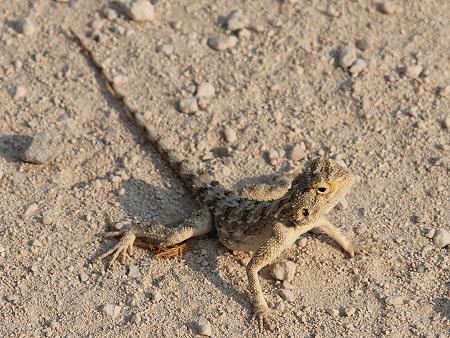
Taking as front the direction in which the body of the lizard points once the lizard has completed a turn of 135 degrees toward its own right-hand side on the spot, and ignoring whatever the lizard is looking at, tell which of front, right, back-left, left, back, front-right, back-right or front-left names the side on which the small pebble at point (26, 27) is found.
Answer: front-right

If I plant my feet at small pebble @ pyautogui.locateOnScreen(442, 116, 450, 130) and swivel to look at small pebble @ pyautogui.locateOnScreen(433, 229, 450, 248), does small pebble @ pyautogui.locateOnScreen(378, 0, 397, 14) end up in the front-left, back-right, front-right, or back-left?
back-right

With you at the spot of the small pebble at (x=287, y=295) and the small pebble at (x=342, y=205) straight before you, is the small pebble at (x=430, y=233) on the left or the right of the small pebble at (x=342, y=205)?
right

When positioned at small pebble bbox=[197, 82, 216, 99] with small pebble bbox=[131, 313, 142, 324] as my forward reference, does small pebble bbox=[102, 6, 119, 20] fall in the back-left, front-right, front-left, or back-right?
back-right

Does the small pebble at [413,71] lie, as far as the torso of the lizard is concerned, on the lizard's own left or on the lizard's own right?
on the lizard's own left

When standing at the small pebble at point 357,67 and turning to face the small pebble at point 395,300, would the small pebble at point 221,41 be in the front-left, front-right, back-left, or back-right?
back-right

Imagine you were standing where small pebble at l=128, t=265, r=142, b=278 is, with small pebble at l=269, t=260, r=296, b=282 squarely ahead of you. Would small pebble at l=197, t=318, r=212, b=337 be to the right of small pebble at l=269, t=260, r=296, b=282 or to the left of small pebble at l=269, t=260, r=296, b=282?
right

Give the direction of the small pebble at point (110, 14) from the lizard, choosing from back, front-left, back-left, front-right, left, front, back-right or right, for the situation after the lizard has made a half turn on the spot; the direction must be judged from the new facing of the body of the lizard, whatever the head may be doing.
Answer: front

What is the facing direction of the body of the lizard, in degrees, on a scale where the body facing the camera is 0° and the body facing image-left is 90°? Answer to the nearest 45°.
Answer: approximately 315°

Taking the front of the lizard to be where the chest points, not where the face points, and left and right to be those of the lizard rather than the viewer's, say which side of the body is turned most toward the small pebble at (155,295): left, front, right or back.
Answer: right
